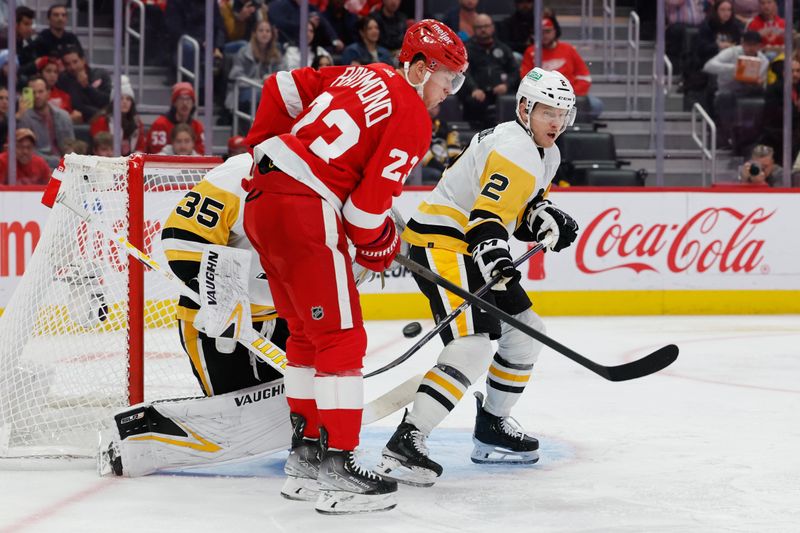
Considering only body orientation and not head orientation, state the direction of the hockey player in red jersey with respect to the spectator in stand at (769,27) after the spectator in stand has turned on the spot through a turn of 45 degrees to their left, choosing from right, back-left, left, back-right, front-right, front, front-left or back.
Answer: front-right

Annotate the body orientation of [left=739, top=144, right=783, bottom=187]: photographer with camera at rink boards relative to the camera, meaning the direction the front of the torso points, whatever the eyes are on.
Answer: toward the camera

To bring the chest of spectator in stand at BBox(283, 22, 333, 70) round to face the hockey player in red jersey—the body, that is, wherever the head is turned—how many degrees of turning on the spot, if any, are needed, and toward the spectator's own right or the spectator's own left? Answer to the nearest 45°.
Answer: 0° — they already face them

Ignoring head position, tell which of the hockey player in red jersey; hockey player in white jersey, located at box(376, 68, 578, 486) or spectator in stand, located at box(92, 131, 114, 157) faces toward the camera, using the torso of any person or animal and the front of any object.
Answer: the spectator in stand

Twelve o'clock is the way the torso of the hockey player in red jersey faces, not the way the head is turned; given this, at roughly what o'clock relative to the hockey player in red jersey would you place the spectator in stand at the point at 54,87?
The spectator in stand is roughly at 10 o'clock from the hockey player in red jersey.

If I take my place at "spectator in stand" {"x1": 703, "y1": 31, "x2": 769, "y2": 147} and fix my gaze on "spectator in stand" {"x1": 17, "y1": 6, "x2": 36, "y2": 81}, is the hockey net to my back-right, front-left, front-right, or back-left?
front-left

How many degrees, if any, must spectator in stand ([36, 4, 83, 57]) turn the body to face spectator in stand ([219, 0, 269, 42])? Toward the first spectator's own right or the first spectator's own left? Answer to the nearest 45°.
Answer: approximately 90° to the first spectator's own left

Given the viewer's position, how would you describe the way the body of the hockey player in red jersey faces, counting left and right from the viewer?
facing away from the viewer and to the right of the viewer

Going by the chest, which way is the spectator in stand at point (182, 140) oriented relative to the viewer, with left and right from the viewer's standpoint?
facing the viewer

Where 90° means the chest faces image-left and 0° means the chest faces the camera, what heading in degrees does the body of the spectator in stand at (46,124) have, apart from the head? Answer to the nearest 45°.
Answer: approximately 0°

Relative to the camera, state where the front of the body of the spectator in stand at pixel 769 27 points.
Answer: toward the camera
